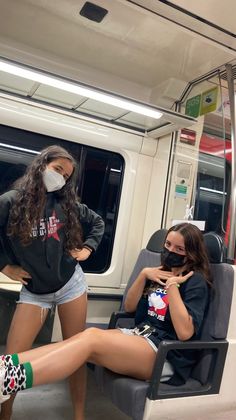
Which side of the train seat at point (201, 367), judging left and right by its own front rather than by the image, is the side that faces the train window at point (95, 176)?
right

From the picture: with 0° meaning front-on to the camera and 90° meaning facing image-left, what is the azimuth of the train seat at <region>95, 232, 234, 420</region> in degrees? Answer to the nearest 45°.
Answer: approximately 45°

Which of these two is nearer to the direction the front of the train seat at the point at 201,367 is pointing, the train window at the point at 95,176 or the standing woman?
the standing woman

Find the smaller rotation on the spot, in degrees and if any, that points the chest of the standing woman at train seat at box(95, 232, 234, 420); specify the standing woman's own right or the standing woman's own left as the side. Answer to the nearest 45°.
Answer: approximately 90° to the standing woman's own left

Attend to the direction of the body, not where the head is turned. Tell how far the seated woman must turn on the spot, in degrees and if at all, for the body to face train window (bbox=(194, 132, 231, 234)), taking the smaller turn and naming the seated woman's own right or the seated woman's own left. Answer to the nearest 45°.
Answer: approximately 180°

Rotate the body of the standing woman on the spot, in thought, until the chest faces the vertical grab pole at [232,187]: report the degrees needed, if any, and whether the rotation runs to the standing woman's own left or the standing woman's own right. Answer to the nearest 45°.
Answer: approximately 90° to the standing woman's own left

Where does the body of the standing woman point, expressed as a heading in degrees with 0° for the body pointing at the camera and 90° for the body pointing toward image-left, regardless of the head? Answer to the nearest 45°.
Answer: approximately 0°

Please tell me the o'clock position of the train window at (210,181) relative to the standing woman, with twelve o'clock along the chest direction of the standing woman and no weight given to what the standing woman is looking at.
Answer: The train window is roughly at 8 o'clock from the standing woman.

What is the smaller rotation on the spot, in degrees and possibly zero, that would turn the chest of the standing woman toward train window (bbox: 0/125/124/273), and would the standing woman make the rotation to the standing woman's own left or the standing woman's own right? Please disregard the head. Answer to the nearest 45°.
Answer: approximately 180°
